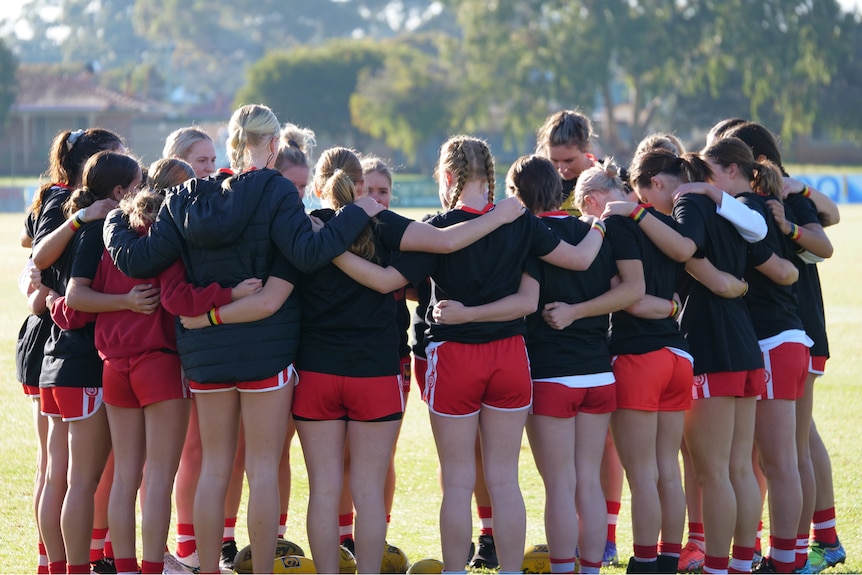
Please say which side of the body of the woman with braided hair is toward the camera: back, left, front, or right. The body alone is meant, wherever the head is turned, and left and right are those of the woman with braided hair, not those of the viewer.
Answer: back
